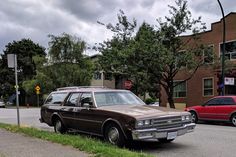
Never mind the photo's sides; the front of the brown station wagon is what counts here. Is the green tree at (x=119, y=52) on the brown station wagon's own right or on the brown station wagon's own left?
on the brown station wagon's own left

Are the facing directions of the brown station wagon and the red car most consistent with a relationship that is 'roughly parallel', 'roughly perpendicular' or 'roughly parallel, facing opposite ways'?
roughly parallel, facing opposite ways

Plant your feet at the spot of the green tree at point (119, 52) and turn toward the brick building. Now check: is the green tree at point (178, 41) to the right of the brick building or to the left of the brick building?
right

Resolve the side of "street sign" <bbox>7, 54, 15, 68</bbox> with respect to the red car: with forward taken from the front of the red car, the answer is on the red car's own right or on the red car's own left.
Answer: on the red car's own left

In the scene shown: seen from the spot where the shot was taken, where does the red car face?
facing away from the viewer and to the left of the viewer

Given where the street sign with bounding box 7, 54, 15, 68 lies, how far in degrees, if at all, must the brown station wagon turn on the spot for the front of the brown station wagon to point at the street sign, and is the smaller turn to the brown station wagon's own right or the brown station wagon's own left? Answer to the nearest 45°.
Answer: approximately 180°

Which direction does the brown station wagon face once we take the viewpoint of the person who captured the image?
facing the viewer and to the right of the viewer
